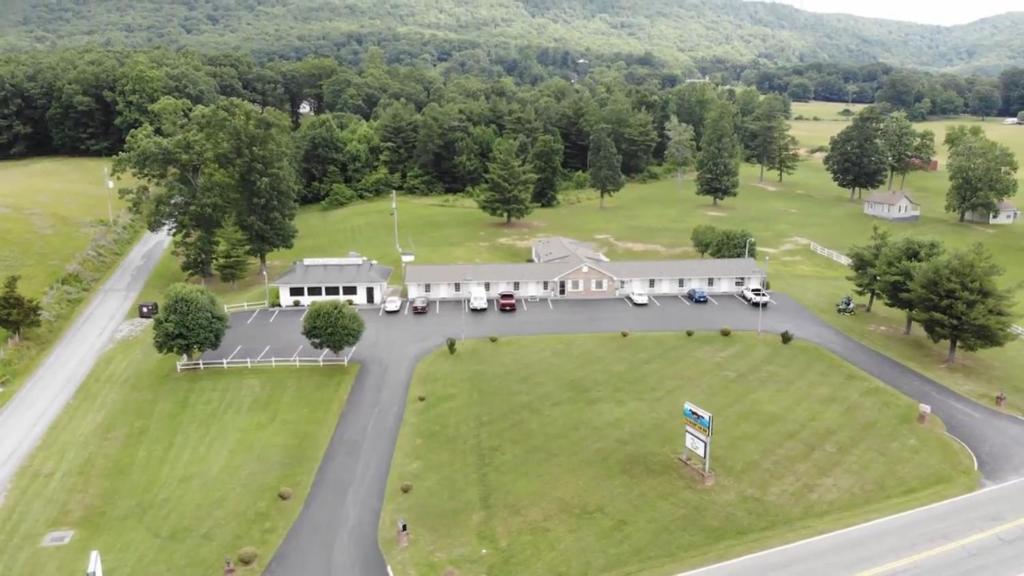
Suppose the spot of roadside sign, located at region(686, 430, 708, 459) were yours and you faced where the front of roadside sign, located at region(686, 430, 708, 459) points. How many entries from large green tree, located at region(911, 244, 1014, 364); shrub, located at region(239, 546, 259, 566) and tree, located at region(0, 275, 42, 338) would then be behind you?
1

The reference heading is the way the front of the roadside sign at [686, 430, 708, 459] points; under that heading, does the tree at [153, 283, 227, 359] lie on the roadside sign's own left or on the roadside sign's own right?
on the roadside sign's own right

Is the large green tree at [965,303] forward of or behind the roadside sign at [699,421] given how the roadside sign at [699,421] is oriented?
behind

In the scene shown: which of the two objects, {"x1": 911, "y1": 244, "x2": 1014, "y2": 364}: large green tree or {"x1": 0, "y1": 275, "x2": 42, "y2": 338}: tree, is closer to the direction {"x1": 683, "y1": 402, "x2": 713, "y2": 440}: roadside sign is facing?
the tree

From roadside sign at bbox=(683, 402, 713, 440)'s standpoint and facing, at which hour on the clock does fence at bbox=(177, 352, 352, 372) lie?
The fence is roughly at 2 o'clock from the roadside sign.

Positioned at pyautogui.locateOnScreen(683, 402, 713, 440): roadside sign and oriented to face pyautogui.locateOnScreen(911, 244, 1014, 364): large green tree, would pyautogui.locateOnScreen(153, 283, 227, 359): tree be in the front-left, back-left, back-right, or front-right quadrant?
back-left

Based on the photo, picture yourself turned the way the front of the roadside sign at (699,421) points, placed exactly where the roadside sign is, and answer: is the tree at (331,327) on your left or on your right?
on your right

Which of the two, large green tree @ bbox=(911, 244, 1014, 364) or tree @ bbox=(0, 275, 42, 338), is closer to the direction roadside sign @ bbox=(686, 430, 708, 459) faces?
the tree

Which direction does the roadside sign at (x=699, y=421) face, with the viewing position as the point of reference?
facing the viewer and to the left of the viewer

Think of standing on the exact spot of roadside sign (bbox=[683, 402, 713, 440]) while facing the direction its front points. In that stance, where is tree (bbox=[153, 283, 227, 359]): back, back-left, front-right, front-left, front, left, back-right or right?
front-right

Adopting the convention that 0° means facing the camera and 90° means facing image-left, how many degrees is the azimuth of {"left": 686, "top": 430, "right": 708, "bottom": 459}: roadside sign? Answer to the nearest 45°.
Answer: approximately 45°

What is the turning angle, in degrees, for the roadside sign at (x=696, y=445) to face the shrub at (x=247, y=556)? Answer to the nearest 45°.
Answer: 0° — it already faces it

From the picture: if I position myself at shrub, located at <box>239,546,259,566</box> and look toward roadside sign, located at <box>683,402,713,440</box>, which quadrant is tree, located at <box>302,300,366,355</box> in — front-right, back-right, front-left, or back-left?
front-left

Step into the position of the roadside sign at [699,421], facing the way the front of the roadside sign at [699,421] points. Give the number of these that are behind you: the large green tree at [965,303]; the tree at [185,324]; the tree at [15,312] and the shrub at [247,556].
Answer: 1

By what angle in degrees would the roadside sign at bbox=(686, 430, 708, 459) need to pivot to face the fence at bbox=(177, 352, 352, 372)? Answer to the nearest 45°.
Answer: approximately 45° to its right

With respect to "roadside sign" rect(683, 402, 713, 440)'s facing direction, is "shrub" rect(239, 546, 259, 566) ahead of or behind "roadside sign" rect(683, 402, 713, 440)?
ahead

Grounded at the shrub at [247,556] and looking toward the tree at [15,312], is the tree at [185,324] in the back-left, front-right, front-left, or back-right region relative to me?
front-right
